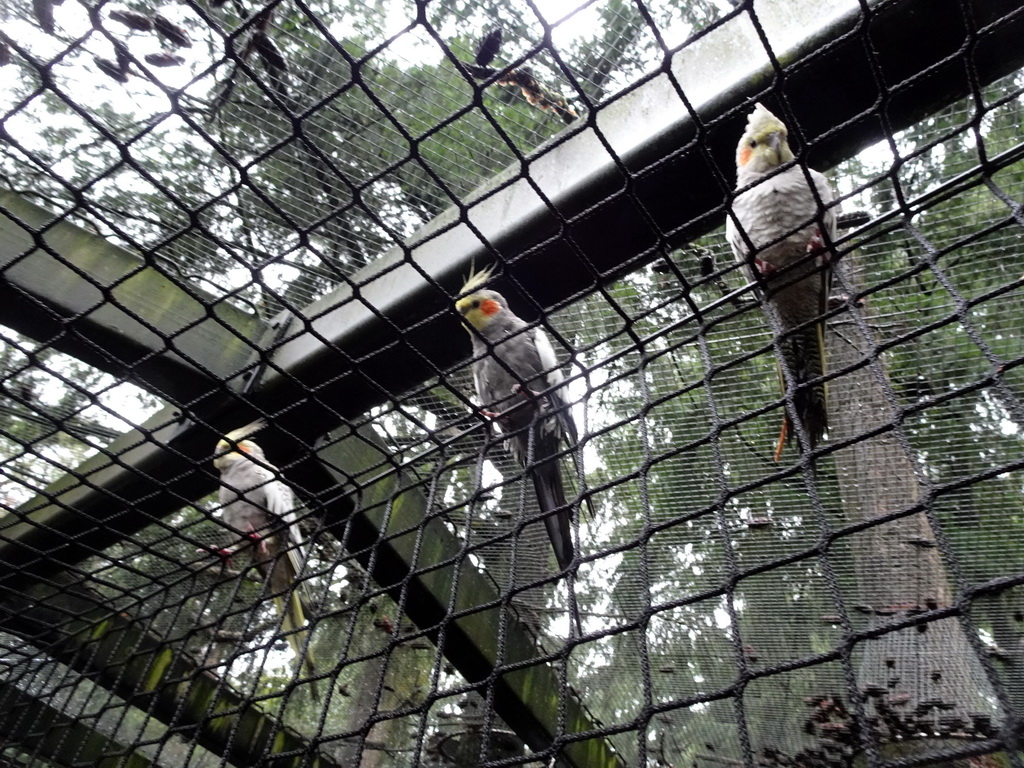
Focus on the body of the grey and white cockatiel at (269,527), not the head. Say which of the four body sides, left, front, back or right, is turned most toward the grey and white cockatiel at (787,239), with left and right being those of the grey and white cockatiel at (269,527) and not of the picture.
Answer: left

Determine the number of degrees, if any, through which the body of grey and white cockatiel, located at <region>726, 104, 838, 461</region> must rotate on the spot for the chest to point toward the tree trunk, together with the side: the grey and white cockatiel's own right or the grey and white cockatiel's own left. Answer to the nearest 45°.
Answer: approximately 180°

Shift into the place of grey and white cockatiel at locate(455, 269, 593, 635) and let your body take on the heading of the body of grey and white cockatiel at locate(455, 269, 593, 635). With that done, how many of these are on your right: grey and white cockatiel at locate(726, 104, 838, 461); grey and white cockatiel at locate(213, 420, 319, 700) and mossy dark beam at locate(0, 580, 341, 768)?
2

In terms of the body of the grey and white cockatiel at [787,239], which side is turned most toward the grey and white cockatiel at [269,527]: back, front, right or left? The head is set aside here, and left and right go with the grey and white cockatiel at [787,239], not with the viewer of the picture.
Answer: right

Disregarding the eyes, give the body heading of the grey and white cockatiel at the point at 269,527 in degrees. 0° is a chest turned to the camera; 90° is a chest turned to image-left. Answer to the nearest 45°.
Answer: approximately 45°

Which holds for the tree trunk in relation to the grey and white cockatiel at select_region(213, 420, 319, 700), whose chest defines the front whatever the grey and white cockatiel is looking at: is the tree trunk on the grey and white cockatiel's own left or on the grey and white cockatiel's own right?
on the grey and white cockatiel's own left

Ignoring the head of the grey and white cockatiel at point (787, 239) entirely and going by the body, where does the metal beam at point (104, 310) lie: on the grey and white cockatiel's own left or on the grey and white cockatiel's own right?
on the grey and white cockatiel's own right

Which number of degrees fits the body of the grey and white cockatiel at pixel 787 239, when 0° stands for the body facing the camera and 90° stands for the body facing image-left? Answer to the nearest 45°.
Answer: approximately 0°

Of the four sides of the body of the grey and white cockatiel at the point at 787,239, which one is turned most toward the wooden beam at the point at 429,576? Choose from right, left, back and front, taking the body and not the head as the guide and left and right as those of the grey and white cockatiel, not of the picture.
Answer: right

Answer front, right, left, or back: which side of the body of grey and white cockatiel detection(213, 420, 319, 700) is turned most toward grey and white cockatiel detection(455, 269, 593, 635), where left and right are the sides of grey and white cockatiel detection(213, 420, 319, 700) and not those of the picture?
left

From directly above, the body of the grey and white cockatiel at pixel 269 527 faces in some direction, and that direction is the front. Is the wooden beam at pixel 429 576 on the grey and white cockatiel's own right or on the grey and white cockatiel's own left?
on the grey and white cockatiel's own left

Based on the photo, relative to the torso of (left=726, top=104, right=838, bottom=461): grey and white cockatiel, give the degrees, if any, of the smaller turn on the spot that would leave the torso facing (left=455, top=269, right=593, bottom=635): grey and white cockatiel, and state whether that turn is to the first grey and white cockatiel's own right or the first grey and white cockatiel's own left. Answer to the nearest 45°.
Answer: approximately 90° to the first grey and white cockatiel's own right
